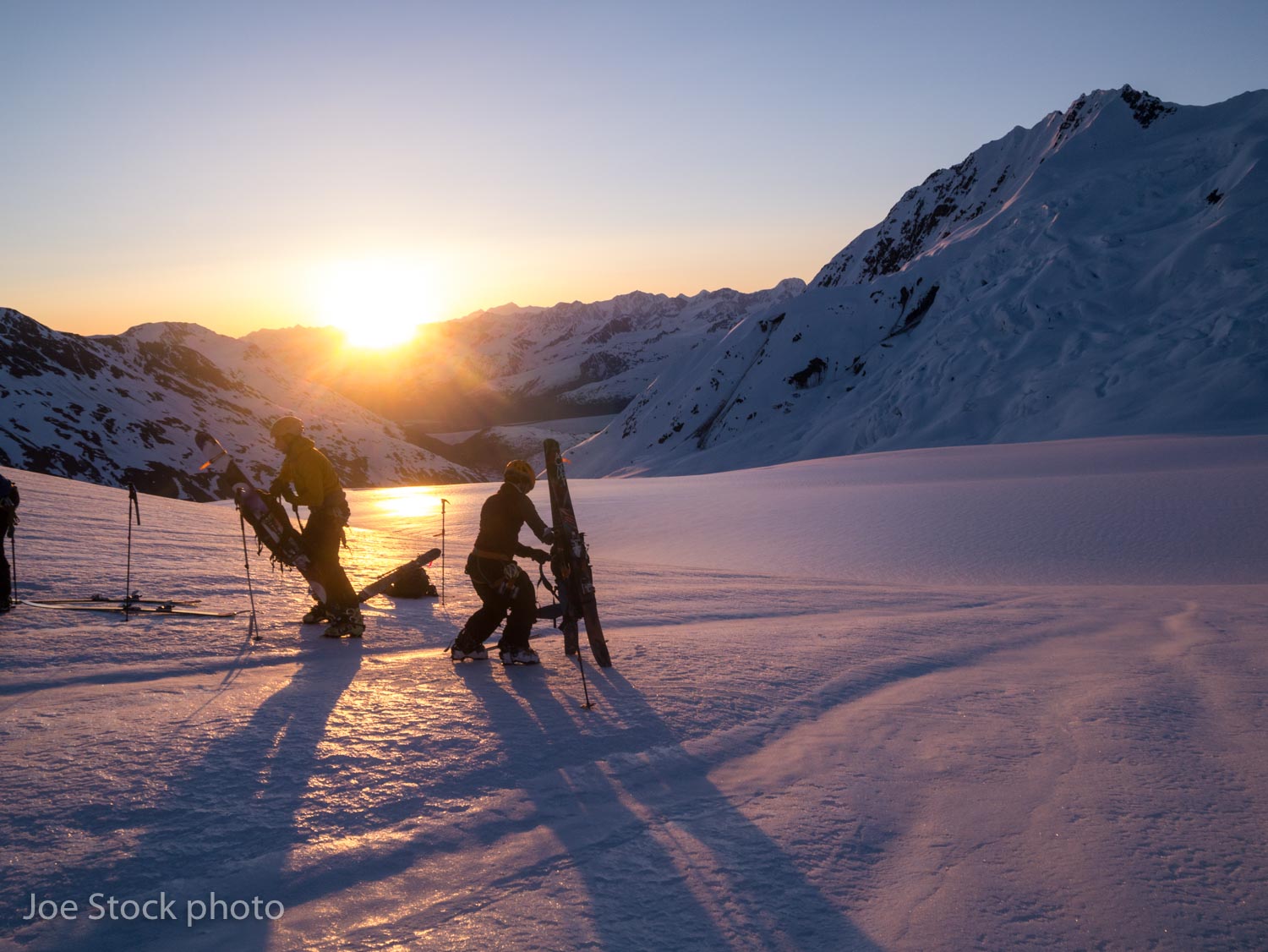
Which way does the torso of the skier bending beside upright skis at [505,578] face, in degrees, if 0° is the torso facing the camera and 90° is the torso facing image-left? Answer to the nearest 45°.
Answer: approximately 270°
